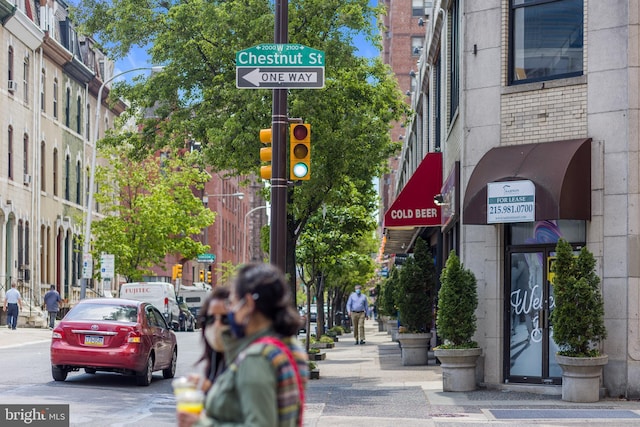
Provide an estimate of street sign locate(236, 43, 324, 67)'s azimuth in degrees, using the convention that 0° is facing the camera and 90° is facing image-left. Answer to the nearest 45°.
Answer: approximately 0°

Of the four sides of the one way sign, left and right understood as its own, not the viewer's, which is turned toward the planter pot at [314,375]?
back

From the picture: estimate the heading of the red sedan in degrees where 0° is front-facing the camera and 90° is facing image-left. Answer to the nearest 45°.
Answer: approximately 225°

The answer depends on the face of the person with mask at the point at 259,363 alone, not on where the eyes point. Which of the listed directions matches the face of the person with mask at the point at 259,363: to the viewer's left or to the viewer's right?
to the viewer's left

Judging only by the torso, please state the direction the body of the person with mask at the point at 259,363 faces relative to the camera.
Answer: to the viewer's left
